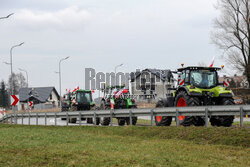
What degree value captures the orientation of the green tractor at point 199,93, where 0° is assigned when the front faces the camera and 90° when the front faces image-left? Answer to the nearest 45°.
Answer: approximately 135°

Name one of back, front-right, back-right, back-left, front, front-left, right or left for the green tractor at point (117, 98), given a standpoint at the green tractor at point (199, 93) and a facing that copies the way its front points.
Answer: front

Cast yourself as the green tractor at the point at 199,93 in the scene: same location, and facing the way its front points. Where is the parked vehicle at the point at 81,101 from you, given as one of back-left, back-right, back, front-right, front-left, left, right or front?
front
